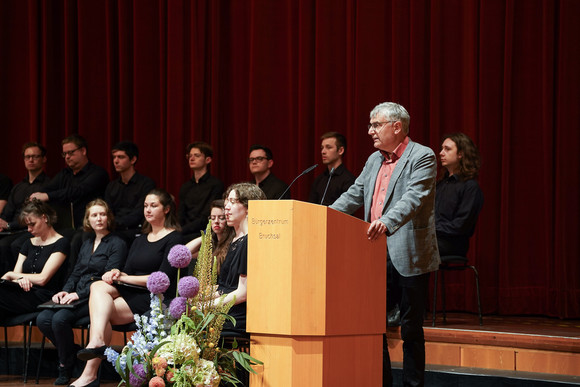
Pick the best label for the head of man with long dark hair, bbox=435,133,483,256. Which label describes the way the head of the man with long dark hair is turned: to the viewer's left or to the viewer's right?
to the viewer's left

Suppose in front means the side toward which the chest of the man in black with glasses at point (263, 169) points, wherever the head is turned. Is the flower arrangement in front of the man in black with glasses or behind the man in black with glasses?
in front

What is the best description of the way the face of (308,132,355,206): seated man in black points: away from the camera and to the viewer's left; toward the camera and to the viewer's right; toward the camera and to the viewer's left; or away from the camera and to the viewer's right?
toward the camera and to the viewer's left

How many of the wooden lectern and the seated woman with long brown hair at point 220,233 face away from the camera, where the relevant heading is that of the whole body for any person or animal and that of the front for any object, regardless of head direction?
0

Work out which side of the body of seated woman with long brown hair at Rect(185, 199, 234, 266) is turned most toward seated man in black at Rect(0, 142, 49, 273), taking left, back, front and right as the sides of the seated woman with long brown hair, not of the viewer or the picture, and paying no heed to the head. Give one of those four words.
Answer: right

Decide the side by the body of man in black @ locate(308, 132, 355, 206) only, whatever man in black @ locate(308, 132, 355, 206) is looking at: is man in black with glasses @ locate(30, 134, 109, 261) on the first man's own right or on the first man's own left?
on the first man's own right

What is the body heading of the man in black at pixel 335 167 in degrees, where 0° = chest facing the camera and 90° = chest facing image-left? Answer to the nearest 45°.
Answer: approximately 45°

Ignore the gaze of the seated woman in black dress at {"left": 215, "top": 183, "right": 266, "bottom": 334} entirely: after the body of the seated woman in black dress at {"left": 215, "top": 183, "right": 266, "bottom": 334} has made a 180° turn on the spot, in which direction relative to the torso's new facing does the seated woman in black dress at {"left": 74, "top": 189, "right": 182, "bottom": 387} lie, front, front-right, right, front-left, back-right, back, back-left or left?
back-left

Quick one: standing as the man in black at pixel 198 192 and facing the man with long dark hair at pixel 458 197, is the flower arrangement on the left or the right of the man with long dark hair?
right

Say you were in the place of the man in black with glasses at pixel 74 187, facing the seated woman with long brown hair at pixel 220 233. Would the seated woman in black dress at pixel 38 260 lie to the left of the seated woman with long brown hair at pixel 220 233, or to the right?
right

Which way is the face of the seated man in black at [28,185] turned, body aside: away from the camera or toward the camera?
toward the camera

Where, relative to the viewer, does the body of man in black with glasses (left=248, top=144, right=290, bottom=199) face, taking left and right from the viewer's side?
facing the viewer and to the left of the viewer

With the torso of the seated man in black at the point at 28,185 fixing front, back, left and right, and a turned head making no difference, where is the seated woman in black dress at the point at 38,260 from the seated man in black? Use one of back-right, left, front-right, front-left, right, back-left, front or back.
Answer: front-left

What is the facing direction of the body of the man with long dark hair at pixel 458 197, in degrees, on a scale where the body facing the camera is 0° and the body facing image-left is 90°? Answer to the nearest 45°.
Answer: approximately 45°

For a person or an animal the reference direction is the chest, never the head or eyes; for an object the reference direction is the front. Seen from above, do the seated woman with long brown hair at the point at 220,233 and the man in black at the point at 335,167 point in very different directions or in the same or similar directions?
same or similar directions
